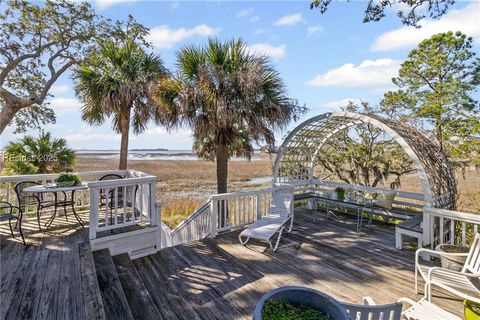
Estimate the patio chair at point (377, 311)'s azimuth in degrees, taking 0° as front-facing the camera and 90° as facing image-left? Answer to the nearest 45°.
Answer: approximately 180°

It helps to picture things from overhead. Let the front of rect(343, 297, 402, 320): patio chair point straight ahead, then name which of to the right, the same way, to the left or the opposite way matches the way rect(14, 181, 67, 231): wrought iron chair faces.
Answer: to the right

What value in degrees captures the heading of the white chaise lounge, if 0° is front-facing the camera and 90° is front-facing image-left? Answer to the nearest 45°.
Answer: approximately 45°

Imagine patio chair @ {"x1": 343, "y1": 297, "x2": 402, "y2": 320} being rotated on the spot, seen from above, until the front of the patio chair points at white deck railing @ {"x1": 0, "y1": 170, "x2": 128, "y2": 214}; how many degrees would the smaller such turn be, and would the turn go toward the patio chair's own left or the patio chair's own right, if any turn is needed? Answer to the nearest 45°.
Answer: approximately 90° to the patio chair's own left

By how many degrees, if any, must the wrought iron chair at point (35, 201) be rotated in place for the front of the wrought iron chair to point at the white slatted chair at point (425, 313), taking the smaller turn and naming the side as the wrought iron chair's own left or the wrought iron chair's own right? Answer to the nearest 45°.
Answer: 0° — it already faces it

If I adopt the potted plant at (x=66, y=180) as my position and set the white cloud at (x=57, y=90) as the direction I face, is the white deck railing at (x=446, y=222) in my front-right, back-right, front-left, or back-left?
back-right

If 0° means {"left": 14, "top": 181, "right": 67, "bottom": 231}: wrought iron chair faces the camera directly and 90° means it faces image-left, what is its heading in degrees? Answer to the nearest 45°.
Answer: approximately 315°

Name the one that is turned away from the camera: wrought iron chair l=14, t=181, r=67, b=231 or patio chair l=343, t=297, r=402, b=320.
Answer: the patio chair

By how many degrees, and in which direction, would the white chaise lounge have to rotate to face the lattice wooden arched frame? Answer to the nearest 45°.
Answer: approximately 135° to its left
